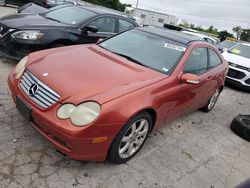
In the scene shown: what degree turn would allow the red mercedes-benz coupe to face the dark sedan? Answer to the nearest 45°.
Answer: approximately 90° to its right

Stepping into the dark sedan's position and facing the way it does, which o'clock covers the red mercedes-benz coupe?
The red mercedes-benz coupe is roughly at 10 o'clock from the dark sedan.

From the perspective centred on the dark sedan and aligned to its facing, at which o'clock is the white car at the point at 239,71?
The white car is roughly at 7 o'clock from the dark sedan.

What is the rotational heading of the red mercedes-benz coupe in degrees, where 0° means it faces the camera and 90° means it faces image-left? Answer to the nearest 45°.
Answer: approximately 45°

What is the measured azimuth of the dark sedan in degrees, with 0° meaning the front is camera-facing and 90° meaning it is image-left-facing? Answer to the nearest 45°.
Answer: approximately 45°

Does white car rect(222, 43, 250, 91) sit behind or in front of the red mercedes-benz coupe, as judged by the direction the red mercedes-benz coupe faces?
behind
